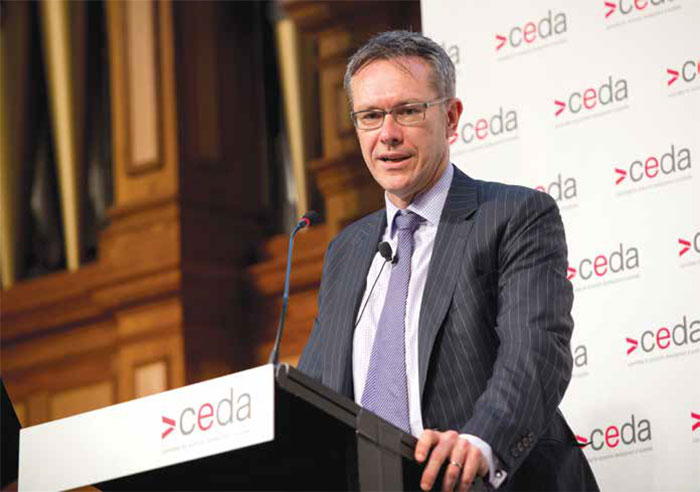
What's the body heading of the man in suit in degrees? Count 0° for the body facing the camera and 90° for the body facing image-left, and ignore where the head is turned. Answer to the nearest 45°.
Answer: approximately 45°

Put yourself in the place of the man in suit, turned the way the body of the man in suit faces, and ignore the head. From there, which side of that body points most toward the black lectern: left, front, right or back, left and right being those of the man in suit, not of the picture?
front
